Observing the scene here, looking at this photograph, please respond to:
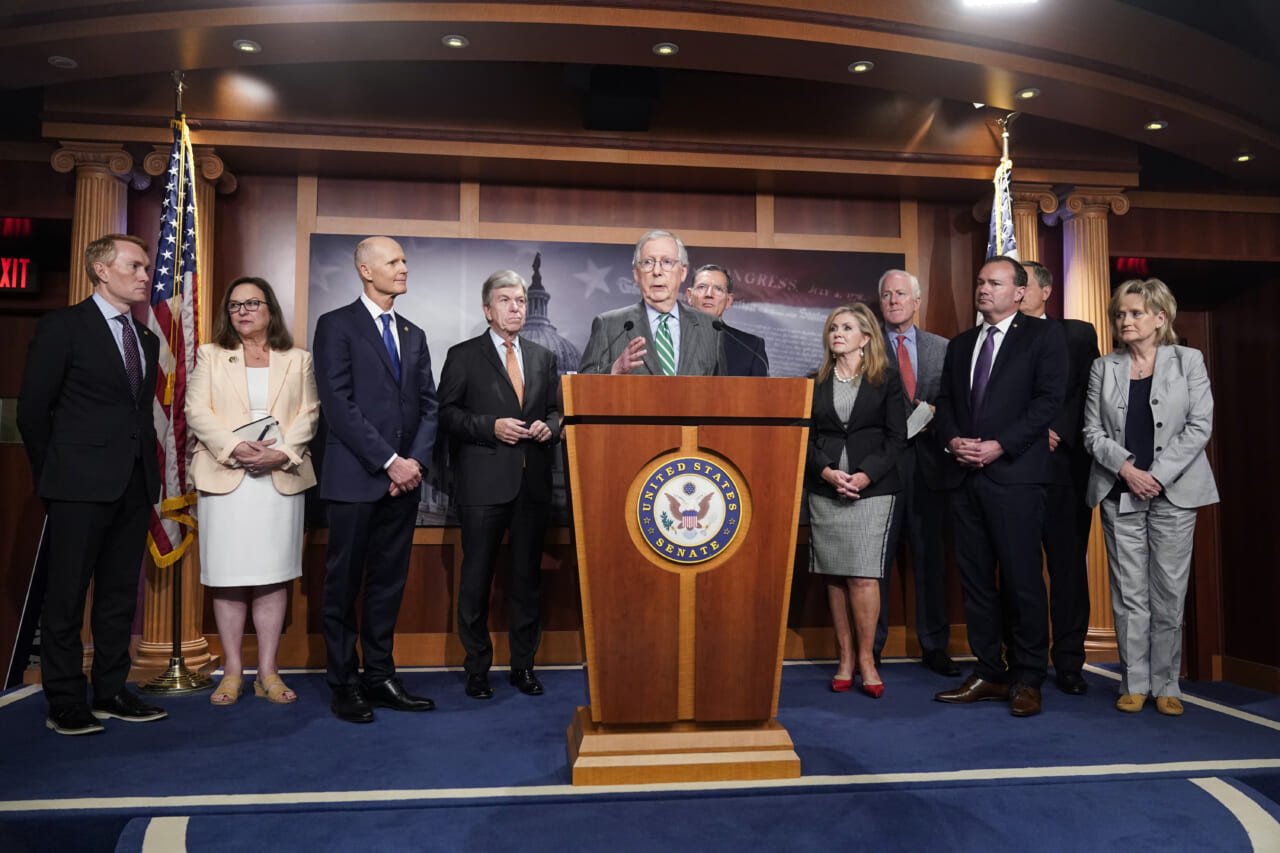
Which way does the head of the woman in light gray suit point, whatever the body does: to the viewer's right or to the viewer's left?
to the viewer's left

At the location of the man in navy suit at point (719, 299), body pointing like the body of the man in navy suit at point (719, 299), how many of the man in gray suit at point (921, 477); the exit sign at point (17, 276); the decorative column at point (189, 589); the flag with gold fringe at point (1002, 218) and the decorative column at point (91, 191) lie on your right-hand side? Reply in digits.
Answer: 3

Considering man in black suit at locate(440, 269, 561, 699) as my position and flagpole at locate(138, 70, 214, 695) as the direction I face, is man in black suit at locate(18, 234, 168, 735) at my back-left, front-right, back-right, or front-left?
front-left

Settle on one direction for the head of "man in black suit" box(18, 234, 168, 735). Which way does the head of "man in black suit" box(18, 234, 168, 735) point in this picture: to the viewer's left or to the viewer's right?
to the viewer's right

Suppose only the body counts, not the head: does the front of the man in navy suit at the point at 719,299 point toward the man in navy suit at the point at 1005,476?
no

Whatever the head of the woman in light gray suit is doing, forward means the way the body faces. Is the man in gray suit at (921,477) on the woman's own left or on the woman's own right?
on the woman's own right

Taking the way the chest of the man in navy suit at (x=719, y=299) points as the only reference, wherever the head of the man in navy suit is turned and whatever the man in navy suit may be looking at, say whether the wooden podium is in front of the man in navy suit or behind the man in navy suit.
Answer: in front

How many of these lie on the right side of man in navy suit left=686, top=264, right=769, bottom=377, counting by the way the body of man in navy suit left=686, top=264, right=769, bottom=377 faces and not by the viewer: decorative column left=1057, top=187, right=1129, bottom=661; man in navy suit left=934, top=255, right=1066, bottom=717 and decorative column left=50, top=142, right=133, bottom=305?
1

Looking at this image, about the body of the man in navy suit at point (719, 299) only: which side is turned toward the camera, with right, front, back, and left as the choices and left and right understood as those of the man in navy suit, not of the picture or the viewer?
front

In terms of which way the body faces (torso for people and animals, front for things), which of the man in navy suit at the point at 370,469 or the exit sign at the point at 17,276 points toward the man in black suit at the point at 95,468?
the exit sign

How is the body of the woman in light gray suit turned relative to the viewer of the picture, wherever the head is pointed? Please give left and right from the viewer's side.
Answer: facing the viewer

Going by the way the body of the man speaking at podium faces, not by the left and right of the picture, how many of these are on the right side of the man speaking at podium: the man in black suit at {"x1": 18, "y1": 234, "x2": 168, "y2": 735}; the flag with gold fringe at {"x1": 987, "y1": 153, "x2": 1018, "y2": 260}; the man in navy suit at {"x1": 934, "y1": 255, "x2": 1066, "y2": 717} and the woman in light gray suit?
1

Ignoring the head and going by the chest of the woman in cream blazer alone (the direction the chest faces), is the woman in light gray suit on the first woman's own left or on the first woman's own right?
on the first woman's own left

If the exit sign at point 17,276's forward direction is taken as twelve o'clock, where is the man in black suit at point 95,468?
The man in black suit is roughly at 12 o'clock from the exit sign.

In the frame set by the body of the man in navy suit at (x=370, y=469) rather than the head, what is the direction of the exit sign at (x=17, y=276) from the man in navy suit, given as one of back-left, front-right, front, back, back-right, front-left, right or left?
back

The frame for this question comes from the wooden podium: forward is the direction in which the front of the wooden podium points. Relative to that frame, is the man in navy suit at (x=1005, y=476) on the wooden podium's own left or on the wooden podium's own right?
on the wooden podium's own left
